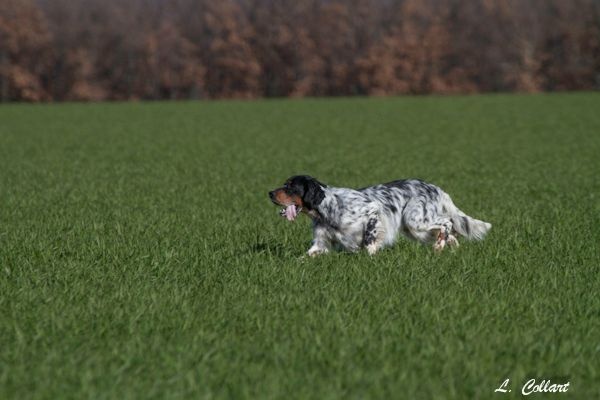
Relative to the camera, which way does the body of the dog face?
to the viewer's left
